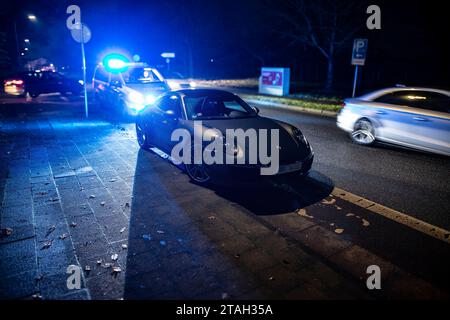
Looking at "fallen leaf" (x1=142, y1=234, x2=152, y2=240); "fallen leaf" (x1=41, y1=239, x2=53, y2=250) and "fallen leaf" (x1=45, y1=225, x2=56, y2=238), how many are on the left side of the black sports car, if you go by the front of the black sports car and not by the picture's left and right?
0

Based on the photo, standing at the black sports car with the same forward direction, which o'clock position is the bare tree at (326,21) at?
The bare tree is roughly at 8 o'clock from the black sports car.

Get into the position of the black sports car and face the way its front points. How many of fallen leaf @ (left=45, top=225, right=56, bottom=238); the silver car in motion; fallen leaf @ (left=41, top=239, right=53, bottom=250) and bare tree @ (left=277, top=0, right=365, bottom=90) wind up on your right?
2

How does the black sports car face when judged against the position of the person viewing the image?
facing the viewer and to the right of the viewer

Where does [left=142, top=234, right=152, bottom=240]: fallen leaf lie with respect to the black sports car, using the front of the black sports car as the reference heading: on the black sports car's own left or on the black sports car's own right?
on the black sports car's own right

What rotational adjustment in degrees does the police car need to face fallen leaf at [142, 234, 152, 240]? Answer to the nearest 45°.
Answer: approximately 45° to its right

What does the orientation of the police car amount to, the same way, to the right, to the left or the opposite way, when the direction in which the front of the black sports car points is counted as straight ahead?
the same way

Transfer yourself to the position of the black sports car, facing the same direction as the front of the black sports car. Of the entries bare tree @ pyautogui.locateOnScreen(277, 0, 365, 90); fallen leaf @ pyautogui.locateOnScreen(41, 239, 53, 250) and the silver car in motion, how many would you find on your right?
1

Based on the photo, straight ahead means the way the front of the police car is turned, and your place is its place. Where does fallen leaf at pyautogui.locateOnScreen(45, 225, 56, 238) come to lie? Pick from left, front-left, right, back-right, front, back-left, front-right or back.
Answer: front-right

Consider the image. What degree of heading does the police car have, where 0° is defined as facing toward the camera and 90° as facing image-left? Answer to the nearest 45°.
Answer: approximately 315°

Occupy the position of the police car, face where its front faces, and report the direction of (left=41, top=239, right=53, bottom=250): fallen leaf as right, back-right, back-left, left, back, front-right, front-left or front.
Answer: front-right

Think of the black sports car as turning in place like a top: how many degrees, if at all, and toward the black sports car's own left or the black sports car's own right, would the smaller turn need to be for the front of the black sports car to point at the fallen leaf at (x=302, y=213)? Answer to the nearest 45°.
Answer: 0° — it already faces it

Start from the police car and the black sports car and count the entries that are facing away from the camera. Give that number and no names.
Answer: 0

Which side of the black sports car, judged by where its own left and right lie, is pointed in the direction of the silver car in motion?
left

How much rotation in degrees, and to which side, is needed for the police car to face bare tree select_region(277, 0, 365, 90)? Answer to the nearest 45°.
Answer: approximately 90° to its left

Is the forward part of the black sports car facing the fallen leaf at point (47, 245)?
no

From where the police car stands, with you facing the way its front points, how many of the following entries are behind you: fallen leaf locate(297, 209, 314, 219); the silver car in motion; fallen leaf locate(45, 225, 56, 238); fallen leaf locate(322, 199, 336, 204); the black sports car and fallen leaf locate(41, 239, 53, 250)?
0
